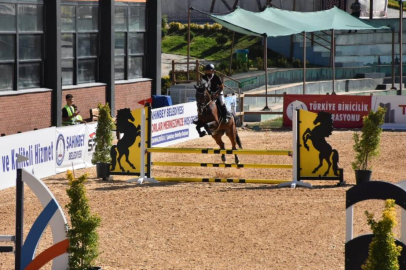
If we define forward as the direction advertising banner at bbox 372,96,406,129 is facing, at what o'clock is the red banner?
The red banner is roughly at 3 o'clock from the advertising banner.

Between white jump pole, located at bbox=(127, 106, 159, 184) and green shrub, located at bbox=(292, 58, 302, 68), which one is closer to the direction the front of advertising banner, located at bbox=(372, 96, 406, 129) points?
the white jump pole

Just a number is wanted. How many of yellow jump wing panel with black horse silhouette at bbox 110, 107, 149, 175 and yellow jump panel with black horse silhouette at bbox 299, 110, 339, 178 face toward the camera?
2

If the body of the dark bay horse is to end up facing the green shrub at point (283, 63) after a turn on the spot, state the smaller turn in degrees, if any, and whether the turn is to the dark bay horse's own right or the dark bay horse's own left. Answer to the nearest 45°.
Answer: approximately 135° to the dark bay horse's own right

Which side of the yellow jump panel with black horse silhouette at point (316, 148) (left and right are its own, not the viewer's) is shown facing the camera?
front

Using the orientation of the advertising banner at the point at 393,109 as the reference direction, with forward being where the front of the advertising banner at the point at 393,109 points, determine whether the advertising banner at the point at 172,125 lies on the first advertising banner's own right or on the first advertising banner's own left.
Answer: on the first advertising banner's own right

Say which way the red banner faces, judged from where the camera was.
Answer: facing the viewer

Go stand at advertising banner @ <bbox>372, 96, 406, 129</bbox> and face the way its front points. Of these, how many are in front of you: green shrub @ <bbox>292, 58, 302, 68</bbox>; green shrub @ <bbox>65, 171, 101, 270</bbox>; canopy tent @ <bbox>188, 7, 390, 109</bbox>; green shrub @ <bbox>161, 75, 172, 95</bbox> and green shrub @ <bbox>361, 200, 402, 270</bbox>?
2

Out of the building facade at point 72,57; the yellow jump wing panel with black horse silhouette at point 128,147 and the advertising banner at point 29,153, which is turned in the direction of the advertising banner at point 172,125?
the building facade

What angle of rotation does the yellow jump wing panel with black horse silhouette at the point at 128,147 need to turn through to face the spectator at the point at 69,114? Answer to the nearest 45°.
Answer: approximately 180°

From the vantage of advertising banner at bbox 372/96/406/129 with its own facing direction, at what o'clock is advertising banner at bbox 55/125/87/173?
advertising banner at bbox 55/125/87/173 is roughly at 1 o'clock from advertising banner at bbox 372/96/406/129.

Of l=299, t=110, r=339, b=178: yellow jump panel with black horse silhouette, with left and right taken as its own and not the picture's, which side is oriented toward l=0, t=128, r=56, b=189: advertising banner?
right

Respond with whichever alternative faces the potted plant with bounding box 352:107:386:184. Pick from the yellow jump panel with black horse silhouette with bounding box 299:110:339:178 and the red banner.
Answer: the red banner

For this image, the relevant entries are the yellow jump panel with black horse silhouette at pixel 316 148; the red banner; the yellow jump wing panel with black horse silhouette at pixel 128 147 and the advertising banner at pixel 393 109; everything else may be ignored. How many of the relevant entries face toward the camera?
4

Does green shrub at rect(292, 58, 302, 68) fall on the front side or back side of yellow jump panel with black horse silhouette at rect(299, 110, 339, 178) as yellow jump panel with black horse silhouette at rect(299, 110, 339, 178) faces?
on the back side

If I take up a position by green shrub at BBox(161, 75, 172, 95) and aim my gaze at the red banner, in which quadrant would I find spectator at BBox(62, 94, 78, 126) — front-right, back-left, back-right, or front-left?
front-right

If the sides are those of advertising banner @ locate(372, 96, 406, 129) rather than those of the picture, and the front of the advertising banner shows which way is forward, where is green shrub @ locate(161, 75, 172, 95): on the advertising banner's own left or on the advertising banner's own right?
on the advertising banner's own right

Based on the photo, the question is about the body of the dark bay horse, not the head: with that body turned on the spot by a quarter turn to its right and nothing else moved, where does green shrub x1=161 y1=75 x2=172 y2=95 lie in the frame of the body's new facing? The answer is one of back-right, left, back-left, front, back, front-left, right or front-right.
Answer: front-right

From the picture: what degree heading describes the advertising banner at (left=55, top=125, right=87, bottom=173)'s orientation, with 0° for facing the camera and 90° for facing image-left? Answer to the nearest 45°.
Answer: approximately 315°

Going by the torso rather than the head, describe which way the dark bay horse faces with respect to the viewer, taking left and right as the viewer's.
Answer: facing the viewer and to the left of the viewer
